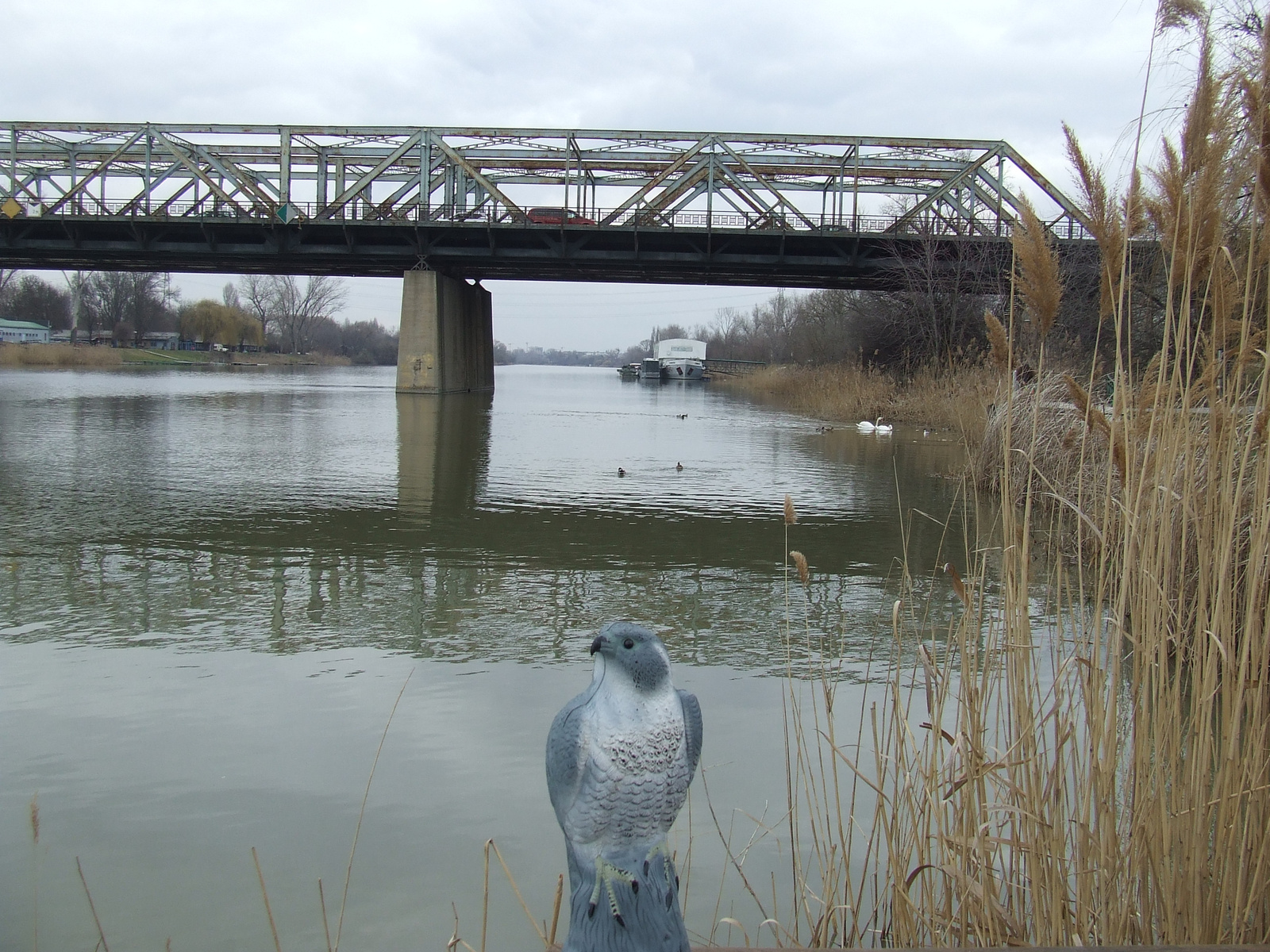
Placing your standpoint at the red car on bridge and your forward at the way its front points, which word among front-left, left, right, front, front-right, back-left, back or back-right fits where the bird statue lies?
right

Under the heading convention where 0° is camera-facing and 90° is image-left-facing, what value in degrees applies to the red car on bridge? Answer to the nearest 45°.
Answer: approximately 270°

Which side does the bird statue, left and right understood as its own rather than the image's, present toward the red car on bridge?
back

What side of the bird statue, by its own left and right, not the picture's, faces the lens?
front

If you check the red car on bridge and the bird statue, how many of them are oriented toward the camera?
1

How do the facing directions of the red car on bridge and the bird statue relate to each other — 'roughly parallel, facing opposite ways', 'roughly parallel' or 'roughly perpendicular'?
roughly perpendicular
